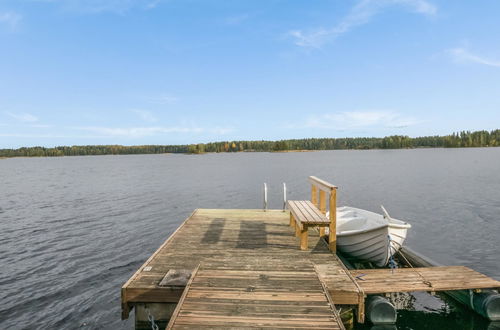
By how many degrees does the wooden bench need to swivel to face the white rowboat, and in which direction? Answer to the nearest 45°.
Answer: approximately 135° to its right

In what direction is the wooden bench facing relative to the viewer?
to the viewer's left

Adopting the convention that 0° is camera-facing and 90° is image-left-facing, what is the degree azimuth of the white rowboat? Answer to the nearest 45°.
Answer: approximately 315°

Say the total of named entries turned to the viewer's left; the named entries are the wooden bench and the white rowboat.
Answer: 1

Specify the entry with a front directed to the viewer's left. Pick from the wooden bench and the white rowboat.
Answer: the wooden bench
